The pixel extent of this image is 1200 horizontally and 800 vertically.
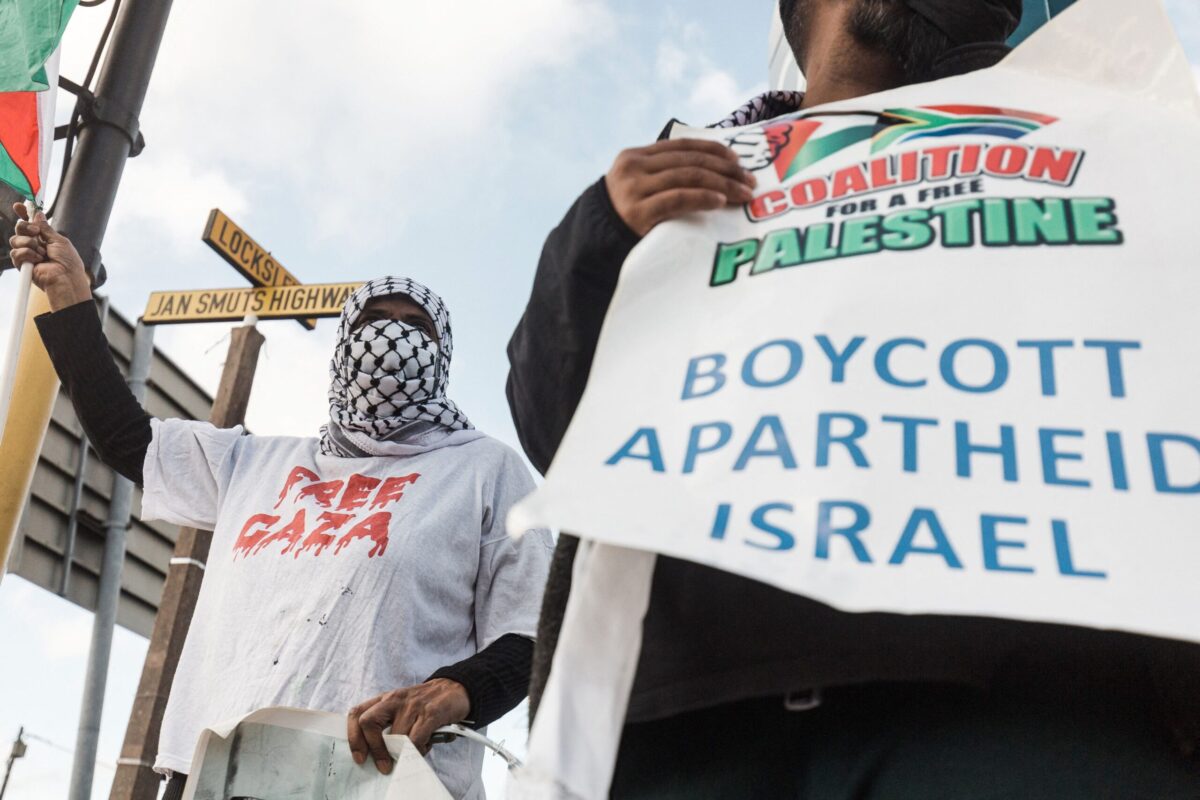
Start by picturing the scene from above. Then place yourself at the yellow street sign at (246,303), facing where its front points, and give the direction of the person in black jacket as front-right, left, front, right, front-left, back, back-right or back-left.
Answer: front

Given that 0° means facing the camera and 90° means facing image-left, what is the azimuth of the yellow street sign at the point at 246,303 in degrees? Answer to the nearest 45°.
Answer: approximately 0°
